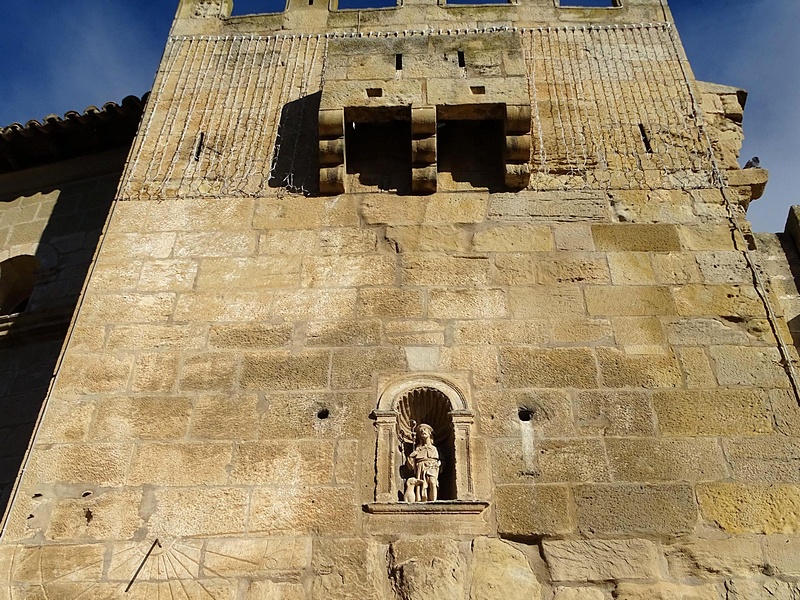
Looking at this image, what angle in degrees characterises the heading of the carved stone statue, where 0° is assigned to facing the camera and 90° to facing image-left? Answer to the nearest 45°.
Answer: approximately 0°
